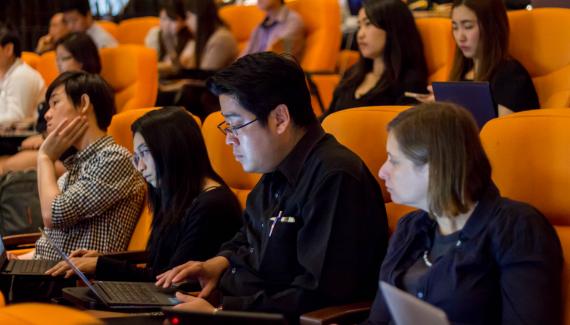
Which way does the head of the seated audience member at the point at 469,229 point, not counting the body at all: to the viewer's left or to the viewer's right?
to the viewer's left

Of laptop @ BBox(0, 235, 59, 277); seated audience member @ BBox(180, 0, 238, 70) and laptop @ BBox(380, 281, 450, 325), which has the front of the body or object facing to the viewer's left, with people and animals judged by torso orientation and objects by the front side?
the seated audience member

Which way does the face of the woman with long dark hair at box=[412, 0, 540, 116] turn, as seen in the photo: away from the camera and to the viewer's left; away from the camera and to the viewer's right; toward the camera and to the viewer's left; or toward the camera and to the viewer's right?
toward the camera and to the viewer's left

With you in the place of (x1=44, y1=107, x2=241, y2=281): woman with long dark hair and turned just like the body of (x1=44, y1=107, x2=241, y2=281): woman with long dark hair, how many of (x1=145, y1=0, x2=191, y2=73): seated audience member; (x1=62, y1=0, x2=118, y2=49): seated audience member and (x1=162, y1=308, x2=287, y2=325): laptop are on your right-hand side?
2

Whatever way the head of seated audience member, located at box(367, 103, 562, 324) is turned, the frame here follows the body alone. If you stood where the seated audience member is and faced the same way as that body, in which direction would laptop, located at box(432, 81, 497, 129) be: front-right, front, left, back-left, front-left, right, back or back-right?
back-right

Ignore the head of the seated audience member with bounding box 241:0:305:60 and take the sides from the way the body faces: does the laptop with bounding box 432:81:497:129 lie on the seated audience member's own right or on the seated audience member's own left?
on the seated audience member's own left

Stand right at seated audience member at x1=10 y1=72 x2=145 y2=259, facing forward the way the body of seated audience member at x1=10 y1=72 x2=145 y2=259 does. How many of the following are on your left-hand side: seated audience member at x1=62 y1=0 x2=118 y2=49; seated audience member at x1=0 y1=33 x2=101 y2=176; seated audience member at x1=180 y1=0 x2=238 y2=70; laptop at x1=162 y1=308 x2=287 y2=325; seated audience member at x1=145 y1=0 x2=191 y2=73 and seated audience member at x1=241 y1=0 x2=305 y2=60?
1

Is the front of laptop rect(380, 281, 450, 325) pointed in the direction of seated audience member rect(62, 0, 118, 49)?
no

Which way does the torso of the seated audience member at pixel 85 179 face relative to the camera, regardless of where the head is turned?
to the viewer's left

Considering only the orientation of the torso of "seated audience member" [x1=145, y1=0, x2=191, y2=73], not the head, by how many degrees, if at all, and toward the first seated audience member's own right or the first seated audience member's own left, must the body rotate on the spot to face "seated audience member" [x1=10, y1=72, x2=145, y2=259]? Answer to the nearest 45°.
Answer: approximately 45° to the first seated audience member's own left

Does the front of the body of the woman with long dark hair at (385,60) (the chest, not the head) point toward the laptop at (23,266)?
yes

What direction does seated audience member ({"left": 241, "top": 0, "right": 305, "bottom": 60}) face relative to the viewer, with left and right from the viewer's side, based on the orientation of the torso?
facing the viewer and to the left of the viewer

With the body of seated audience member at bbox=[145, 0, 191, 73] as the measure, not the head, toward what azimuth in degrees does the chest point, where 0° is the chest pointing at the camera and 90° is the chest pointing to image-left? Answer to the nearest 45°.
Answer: approximately 45°

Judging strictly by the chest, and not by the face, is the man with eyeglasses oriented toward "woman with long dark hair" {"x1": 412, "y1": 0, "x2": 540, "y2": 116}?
no
